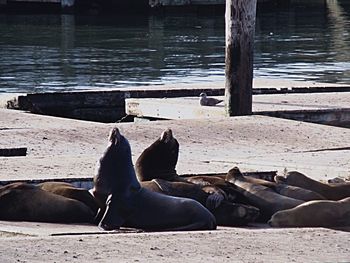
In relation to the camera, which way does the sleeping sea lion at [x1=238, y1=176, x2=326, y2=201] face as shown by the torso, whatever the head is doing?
to the viewer's left

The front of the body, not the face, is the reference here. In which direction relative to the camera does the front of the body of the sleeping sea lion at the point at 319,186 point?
to the viewer's left

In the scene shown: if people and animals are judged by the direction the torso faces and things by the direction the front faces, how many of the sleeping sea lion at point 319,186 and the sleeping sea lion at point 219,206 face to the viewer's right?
1

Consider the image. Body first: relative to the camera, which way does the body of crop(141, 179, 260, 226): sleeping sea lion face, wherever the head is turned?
to the viewer's right
